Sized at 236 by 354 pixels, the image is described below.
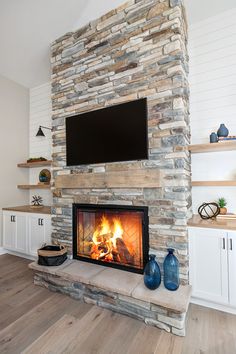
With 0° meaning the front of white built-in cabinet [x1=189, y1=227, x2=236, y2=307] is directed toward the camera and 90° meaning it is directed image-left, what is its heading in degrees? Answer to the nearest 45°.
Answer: approximately 45°

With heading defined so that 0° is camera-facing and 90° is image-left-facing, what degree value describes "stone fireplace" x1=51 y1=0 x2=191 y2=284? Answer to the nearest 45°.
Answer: approximately 45°

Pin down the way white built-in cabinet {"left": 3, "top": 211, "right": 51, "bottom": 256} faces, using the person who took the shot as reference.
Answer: facing the viewer and to the left of the viewer

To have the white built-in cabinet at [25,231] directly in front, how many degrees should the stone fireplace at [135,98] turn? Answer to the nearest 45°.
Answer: approximately 90° to its right

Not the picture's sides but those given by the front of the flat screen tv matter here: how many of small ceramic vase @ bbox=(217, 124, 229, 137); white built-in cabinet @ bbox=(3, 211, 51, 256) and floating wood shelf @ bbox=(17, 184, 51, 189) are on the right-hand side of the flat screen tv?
2

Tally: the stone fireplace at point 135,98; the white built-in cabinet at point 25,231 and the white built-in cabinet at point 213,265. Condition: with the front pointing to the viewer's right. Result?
0

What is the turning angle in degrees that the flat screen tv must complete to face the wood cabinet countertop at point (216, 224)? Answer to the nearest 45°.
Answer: approximately 90° to its left

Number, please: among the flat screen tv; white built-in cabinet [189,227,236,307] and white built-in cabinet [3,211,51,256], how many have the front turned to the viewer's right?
0

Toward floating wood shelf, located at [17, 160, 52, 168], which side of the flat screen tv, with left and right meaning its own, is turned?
right

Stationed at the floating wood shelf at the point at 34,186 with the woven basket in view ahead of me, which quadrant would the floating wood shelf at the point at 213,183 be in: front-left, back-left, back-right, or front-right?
front-left

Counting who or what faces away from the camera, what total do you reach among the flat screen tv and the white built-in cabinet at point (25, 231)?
0

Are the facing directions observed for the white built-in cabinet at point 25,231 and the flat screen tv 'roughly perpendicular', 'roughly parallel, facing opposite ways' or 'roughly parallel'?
roughly parallel

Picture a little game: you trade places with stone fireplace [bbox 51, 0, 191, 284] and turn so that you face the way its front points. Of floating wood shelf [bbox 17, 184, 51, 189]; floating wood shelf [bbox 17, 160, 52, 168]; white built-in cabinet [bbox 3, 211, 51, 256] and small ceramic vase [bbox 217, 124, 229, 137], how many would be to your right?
3

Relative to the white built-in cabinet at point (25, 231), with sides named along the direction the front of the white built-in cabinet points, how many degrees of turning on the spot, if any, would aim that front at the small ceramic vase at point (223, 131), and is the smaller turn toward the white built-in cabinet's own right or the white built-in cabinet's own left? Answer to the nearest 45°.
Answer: approximately 90° to the white built-in cabinet's own left

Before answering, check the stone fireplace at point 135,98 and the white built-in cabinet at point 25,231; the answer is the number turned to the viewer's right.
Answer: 0

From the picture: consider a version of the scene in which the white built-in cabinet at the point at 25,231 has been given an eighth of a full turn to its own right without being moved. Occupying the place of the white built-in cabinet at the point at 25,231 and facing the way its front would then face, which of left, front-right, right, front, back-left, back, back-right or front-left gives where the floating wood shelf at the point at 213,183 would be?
back-left
